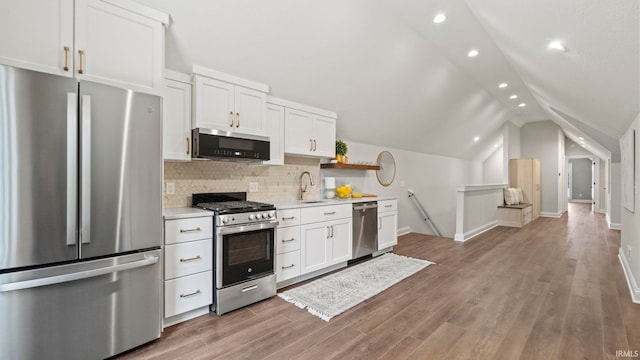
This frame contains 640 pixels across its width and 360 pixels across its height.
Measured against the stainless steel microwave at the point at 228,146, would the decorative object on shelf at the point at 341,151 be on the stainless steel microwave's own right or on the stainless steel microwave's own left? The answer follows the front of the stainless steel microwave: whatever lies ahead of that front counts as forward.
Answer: on the stainless steel microwave's own left

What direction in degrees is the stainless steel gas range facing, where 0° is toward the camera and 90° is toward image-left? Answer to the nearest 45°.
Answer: approximately 315°

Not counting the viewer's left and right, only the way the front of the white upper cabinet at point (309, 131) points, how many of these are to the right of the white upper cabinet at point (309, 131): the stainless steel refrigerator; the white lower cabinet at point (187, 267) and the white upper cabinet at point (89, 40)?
3

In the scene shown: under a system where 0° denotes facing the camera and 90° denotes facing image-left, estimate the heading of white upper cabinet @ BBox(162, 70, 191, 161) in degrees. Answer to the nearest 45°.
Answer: approximately 315°

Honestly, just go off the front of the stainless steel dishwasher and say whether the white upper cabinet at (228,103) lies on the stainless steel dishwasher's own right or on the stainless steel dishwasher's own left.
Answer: on the stainless steel dishwasher's own right

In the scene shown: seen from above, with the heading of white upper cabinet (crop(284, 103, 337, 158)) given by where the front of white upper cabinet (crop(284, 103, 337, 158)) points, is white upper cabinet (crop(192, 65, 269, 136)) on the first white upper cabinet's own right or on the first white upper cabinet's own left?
on the first white upper cabinet's own right

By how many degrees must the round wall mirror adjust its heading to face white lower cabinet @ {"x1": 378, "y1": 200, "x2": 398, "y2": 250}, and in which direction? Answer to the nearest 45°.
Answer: approximately 45° to its right
